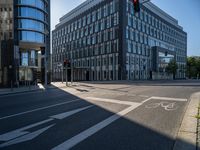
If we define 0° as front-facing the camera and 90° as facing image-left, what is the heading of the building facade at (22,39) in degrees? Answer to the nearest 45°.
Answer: approximately 315°
